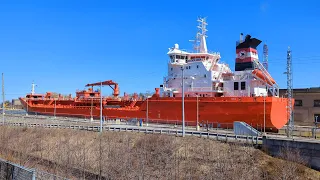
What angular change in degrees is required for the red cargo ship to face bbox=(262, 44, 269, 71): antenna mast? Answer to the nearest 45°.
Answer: approximately 135° to its right

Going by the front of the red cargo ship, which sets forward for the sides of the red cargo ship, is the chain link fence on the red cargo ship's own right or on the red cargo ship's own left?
on the red cargo ship's own left

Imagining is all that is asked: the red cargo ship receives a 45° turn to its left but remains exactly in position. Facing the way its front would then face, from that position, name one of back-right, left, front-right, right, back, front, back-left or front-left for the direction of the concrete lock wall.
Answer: left

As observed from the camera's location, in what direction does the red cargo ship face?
facing away from the viewer and to the left of the viewer
